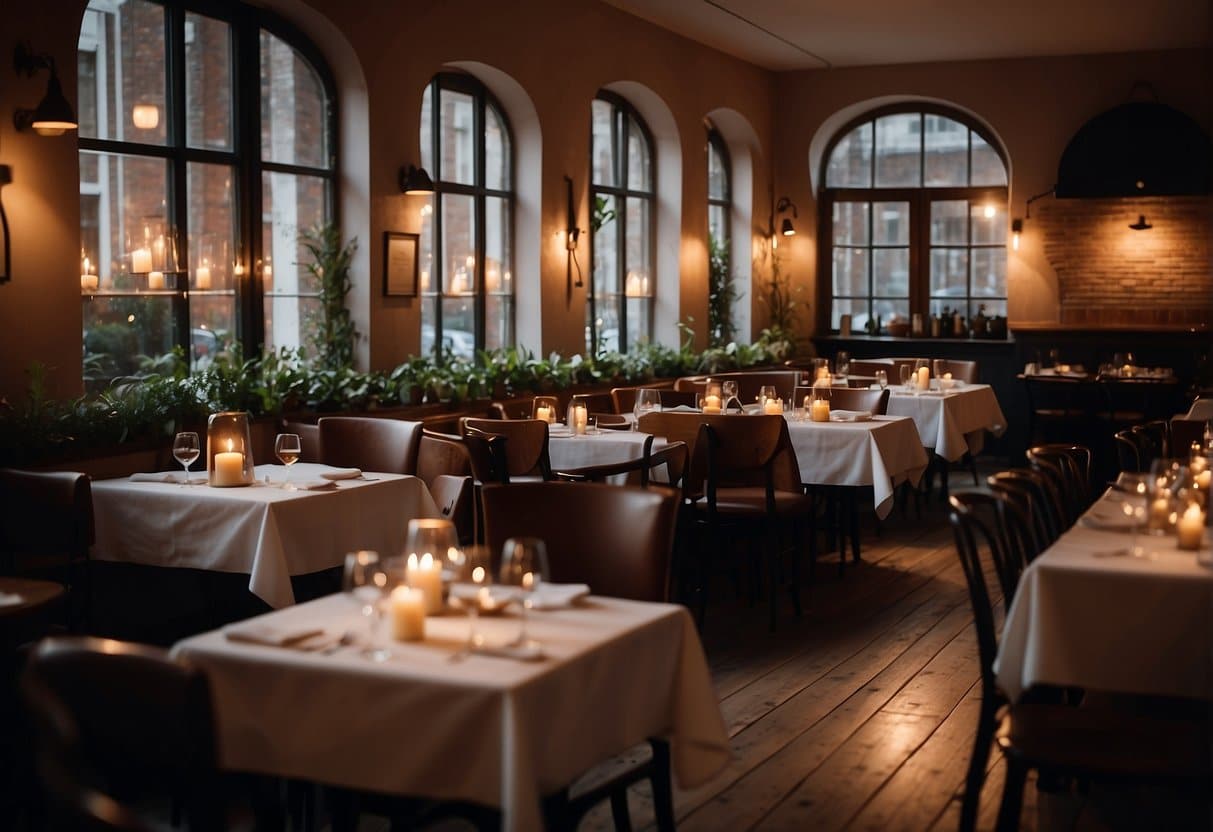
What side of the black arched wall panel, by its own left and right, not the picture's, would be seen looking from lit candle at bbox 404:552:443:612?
front

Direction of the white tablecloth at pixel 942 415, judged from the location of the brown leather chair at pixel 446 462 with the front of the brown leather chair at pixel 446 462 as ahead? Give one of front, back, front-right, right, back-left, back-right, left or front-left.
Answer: back

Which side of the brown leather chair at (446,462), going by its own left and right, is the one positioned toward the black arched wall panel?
back

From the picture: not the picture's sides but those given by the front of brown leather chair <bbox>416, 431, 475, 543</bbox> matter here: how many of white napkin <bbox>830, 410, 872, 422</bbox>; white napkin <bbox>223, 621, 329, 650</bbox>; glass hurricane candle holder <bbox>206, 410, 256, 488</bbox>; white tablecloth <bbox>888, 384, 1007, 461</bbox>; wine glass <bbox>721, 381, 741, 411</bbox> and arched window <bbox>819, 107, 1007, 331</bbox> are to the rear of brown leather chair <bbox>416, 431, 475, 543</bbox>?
4

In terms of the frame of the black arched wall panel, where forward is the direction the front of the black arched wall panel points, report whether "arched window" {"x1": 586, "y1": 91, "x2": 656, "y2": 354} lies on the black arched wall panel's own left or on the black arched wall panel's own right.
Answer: on the black arched wall panel's own right

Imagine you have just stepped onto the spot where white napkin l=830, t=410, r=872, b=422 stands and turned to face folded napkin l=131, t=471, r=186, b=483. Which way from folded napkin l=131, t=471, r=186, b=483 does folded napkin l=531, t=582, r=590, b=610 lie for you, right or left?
left

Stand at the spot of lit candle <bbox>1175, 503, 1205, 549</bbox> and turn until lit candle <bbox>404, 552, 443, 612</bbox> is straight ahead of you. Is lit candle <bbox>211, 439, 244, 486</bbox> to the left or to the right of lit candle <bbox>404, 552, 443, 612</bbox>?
right

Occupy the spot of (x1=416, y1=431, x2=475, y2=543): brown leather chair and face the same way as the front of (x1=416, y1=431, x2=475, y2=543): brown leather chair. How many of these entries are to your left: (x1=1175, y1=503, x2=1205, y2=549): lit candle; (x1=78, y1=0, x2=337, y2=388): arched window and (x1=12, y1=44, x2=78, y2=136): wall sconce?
1

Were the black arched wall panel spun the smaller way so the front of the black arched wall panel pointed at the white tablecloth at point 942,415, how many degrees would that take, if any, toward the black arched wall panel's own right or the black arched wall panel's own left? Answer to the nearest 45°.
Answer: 0° — it already faces it

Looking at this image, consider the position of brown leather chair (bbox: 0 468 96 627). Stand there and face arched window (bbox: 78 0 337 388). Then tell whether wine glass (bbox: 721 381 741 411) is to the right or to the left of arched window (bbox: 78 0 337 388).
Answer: right

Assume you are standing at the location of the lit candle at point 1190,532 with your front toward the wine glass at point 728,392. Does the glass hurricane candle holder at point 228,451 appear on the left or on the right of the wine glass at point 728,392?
left

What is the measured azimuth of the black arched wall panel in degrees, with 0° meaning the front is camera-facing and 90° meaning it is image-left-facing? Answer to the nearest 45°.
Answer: approximately 0°

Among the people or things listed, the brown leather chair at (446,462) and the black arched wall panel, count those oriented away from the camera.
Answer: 0
